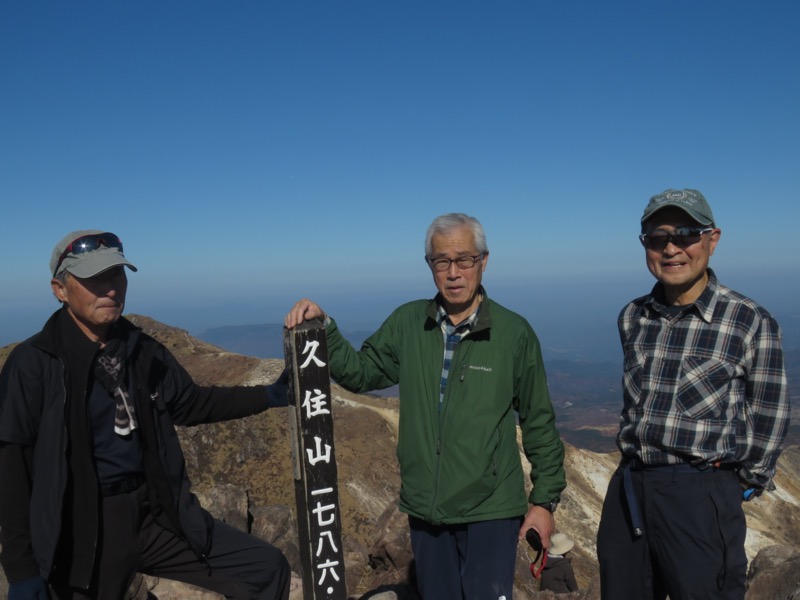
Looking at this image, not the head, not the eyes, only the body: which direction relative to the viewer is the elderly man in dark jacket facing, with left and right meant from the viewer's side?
facing the viewer and to the right of the viewer

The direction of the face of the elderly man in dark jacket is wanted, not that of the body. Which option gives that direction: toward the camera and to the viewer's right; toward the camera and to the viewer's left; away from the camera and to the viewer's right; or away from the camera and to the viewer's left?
toward the camera and to the viewer's right

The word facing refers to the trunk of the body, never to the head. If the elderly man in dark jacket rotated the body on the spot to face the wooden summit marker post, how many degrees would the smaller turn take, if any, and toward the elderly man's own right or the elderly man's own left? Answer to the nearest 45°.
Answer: approximately 45° to the elderly man's own left

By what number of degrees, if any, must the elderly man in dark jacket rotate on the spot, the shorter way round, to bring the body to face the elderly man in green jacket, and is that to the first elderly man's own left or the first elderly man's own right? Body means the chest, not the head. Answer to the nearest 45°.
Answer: approximately 45° to the first elderly man's own left

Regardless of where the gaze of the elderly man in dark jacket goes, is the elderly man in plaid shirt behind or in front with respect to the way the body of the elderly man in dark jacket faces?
in front
